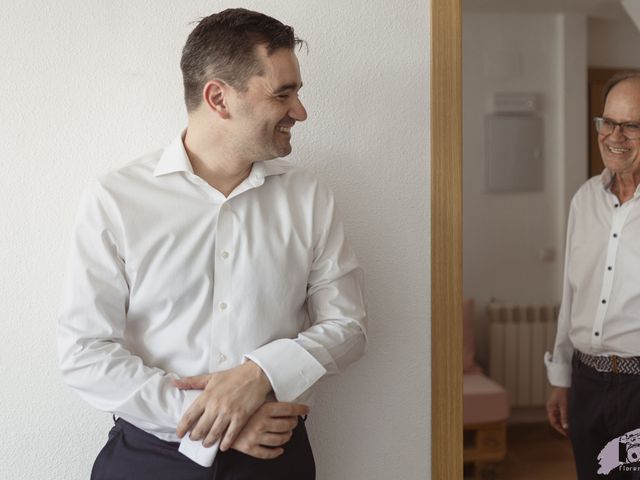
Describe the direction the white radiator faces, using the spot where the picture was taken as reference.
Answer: facing the viewer

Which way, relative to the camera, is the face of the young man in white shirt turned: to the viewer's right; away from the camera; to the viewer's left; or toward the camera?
to the viewer's right

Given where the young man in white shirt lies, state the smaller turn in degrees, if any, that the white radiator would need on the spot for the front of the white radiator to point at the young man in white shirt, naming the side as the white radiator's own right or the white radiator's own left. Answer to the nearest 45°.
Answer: approximately 45° to the white radiator's own right

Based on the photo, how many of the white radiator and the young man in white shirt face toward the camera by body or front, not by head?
2

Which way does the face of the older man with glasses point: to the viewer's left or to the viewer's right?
to the viewer's left
